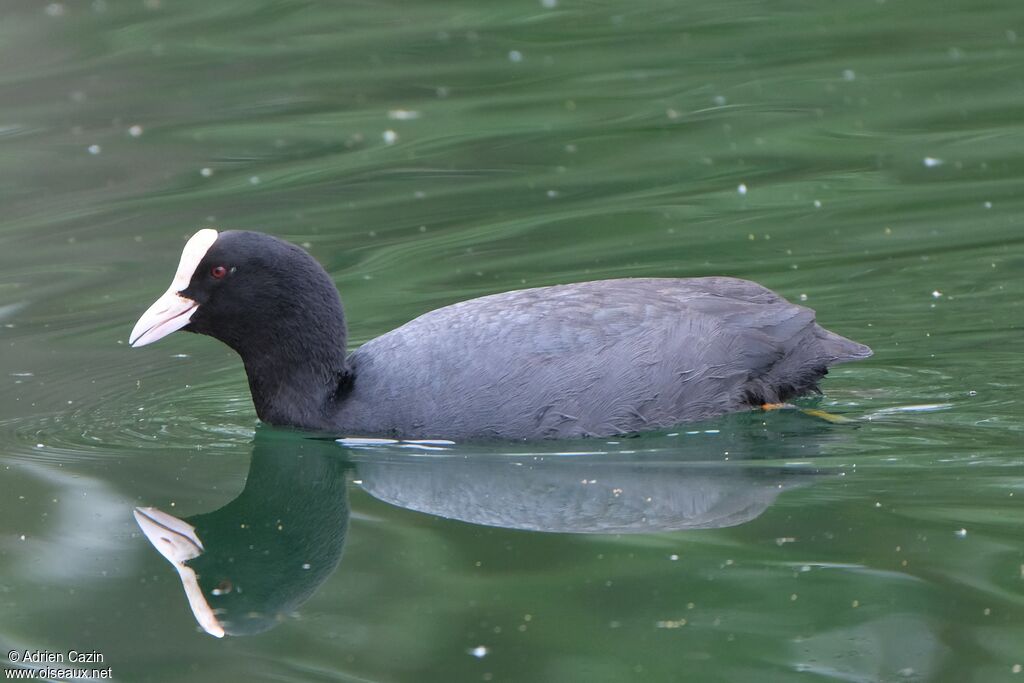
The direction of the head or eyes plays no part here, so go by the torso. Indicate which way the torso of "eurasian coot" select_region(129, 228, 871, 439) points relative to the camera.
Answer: to the viewer's left
